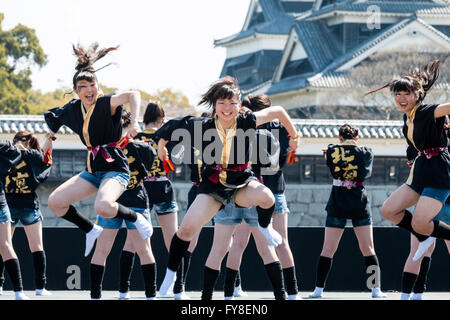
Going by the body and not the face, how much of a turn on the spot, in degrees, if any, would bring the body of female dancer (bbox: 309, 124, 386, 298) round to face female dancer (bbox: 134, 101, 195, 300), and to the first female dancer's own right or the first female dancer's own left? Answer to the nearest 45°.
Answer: approximately 135° to the first female dancer's own left

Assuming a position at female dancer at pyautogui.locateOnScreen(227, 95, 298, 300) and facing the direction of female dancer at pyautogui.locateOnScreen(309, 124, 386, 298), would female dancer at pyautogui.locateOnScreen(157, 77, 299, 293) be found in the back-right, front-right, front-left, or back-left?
back-right

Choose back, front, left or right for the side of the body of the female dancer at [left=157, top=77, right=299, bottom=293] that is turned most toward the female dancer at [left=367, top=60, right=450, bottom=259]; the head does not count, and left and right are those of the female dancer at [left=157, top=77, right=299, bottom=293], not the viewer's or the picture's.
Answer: left

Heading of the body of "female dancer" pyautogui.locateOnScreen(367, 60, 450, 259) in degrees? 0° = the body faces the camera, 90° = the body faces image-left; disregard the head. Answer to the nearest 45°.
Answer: approximately 45°

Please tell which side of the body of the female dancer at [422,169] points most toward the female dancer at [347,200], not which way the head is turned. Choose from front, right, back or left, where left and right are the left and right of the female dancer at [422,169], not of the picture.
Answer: right

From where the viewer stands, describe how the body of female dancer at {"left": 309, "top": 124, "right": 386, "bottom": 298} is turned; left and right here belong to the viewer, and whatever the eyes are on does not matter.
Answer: facing away from the viewer

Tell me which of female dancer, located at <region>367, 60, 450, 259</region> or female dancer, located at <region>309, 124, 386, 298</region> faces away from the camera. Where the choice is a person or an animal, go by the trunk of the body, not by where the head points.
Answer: female dancer, located at <region>309, 124, 386, 298</region>

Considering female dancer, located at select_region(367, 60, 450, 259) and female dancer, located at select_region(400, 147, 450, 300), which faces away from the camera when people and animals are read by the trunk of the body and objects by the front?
female dancer, located at select_region(400, 147, 450, 300)

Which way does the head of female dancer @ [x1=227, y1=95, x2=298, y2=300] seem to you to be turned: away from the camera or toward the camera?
away from the camera

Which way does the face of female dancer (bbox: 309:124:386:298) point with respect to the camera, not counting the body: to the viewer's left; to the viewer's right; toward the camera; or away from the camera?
away from the camera

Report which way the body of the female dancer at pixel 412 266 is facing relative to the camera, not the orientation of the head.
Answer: away from the camera
